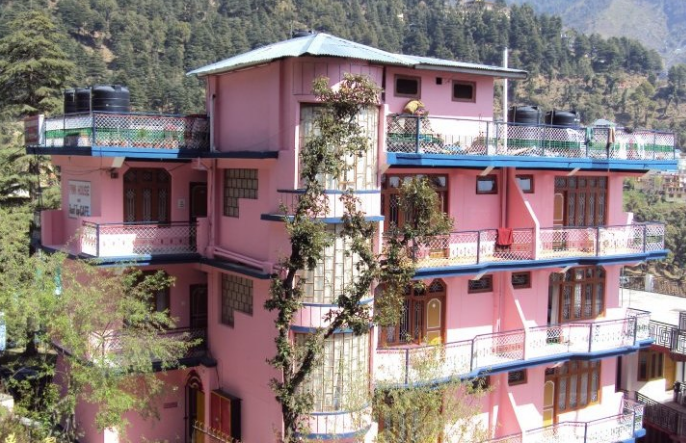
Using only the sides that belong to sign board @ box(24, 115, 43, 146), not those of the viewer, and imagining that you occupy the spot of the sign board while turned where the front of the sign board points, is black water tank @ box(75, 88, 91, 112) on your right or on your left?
on your left

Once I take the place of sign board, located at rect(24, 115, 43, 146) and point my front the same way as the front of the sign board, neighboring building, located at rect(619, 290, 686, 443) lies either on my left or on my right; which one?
on my left

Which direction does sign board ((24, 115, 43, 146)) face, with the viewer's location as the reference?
facing the viewer and to the left of the viewer
